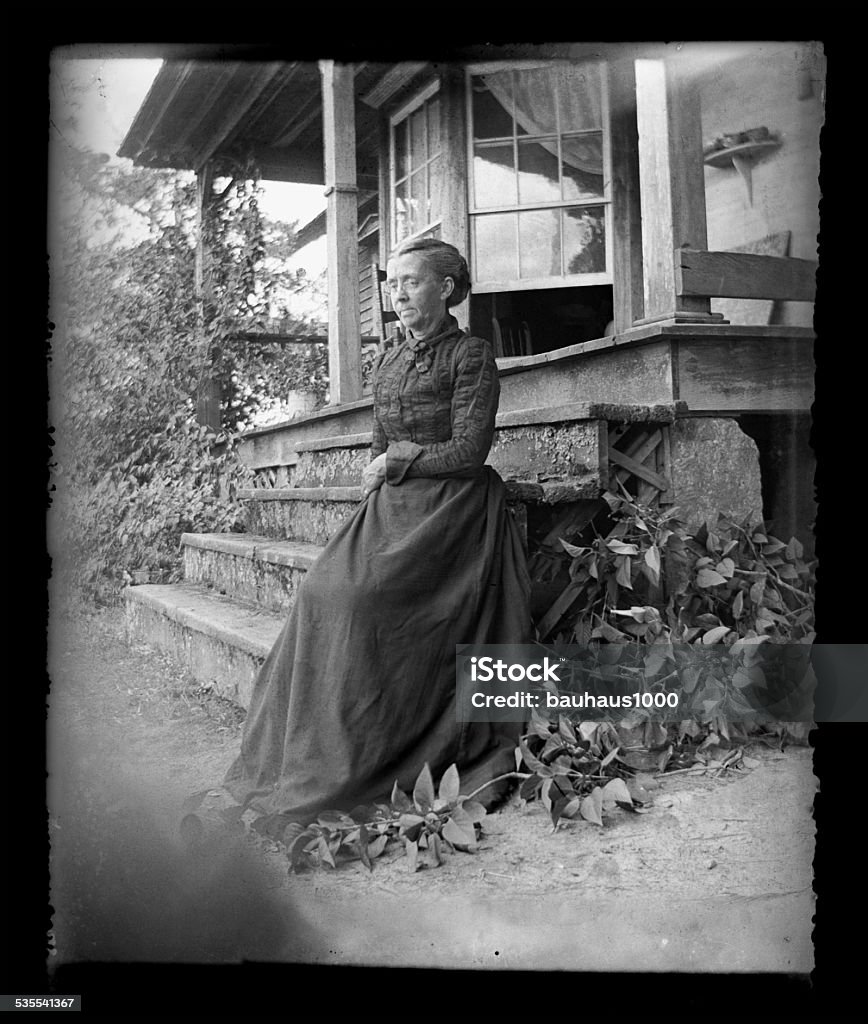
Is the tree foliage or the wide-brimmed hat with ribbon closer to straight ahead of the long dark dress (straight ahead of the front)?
the tree foliage

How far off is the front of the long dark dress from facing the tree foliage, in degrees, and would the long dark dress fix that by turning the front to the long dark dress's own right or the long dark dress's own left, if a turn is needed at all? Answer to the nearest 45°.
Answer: approximately 90° to the long dark dress's own right

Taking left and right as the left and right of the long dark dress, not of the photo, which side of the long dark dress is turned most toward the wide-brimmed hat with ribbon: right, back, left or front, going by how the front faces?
back

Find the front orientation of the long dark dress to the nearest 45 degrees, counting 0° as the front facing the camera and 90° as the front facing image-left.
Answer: approximately 45°
